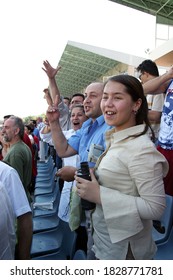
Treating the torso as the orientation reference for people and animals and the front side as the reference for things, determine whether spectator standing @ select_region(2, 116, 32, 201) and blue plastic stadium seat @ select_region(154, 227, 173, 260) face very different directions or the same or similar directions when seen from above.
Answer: same or similar directions

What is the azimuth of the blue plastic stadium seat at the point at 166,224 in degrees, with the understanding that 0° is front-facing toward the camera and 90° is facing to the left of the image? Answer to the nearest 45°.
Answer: approximately 90°

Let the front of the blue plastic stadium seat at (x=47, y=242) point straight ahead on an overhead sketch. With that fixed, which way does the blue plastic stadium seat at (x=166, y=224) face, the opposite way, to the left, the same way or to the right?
the same way

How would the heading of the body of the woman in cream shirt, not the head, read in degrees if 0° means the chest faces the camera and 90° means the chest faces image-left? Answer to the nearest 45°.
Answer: approximately 45°

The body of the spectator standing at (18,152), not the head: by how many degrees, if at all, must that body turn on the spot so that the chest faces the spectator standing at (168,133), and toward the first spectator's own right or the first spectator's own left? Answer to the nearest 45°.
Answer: approximately 135° to the first spectator's own left

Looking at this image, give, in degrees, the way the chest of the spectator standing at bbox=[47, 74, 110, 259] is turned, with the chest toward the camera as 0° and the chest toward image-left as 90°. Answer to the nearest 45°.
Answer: approximately 45°

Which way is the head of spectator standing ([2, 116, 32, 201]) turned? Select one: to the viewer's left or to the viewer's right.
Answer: to the viewer's left

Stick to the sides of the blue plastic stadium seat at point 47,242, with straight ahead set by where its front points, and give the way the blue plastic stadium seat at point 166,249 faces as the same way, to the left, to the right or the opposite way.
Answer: the same way
